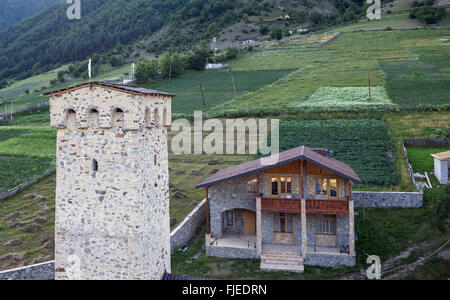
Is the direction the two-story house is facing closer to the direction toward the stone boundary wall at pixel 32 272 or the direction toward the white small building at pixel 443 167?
the stone boundary wall

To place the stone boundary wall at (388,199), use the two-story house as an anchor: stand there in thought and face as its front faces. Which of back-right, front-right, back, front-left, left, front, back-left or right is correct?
back-left

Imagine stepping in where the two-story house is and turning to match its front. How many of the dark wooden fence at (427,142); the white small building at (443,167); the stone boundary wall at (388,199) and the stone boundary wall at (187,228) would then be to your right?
1

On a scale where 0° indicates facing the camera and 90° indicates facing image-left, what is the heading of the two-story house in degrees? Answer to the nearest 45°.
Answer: approximately 0°

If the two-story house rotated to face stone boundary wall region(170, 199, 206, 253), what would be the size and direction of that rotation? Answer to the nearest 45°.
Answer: approximately 90° to its right

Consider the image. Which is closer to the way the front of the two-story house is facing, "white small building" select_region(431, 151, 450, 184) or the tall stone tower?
the tall stone tower

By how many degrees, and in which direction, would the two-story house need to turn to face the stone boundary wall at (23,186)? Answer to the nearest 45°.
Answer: approximately 90° to its right

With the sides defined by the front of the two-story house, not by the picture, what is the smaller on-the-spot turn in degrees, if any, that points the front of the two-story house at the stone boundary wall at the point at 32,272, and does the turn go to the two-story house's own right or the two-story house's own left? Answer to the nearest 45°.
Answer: approximately 45° to the two-story house's own right

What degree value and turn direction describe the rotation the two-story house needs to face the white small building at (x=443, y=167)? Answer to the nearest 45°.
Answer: approximately 135° to its left

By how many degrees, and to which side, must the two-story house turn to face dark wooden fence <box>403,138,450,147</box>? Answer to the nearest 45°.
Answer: approximately 135° to its left
